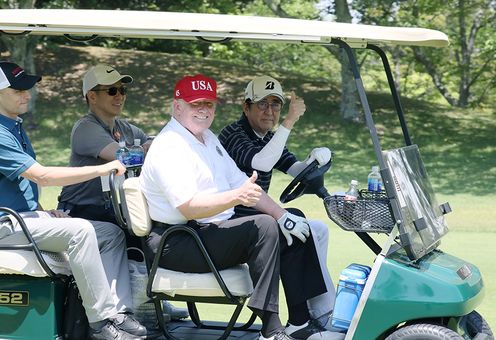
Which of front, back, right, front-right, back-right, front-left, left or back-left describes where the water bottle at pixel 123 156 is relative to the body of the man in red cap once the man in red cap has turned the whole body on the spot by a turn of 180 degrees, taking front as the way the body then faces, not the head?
front

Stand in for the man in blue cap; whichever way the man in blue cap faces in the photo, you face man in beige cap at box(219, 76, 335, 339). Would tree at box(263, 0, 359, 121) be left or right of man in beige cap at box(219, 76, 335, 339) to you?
left

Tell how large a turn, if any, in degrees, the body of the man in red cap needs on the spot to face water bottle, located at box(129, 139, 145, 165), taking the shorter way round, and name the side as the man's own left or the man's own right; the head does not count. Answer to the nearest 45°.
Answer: approximately 180°

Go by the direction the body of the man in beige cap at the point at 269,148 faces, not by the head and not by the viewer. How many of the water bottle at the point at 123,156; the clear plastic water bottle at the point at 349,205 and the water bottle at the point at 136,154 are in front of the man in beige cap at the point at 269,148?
1

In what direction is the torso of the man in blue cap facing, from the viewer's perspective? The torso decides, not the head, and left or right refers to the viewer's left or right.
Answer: facing to the right of the viewer

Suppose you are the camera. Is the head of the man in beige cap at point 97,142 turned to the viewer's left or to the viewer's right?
to the viewer's right

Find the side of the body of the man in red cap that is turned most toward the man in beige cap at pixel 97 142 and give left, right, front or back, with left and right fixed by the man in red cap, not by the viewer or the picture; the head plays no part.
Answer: back

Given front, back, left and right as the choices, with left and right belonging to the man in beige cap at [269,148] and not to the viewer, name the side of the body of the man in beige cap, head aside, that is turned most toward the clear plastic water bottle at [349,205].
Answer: front

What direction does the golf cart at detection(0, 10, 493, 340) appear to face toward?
to the viewer's right

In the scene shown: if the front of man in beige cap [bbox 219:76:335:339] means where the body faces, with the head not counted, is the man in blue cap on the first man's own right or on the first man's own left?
on the first man's own right

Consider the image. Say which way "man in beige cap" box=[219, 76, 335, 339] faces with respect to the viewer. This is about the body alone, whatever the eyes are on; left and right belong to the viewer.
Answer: facing the viewer and to the right of the viewer

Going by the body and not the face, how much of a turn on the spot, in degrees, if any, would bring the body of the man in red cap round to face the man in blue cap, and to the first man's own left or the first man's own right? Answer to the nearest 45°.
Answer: approximately 135° to the first man's own right
